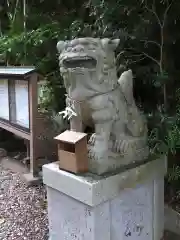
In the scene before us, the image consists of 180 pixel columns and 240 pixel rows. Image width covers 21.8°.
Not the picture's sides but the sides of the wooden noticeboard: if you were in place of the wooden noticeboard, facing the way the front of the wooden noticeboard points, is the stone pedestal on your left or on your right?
on your left

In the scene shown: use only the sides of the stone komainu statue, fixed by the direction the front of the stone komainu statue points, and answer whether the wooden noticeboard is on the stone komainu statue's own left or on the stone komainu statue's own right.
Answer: on the stone komainu statue's own right

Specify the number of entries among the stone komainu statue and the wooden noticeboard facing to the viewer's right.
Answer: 0

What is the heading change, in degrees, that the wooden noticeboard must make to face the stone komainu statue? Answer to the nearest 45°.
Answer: approximately 45° to its left

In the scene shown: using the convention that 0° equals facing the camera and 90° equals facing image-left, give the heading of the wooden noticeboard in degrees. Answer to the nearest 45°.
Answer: approximately 45°

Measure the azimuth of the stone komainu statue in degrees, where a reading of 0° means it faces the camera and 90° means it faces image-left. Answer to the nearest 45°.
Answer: approximately 45°
